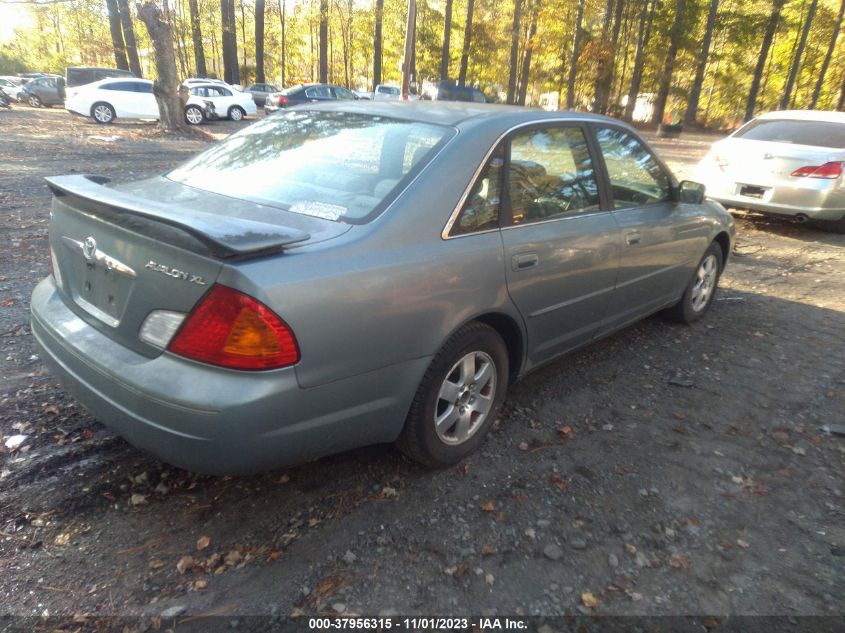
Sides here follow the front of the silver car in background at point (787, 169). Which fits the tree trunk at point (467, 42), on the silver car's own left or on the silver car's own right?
on the silver car's own left

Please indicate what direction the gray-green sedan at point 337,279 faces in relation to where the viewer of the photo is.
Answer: facing away from the viewer and to the right of the viewer

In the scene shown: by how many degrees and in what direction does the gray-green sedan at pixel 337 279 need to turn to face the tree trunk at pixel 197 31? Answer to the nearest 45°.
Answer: approximately 45° to its left

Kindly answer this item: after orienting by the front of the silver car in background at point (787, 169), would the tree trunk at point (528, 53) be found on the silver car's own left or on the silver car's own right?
on the silver car's own left

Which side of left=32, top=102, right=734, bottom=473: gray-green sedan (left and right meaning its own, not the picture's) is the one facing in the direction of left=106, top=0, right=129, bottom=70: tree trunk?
left

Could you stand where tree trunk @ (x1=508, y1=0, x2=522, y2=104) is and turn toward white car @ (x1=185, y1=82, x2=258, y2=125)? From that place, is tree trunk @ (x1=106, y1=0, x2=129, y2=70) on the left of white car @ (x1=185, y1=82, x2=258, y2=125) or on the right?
right

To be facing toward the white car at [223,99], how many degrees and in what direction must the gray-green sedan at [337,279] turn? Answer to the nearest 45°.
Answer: approximately 45° to its left

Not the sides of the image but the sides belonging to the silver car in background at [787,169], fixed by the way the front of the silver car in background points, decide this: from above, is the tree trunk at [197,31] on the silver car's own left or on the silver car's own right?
on the silver car's own left

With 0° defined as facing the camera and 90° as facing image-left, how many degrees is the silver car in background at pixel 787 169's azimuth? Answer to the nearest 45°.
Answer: approximately 225°

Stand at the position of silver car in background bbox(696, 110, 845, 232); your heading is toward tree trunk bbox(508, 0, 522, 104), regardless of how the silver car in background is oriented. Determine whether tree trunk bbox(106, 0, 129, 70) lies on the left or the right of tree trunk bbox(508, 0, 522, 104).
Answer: left

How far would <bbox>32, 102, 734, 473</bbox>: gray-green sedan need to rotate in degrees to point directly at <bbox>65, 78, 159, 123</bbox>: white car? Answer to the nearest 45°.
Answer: approximately 90° to its left
